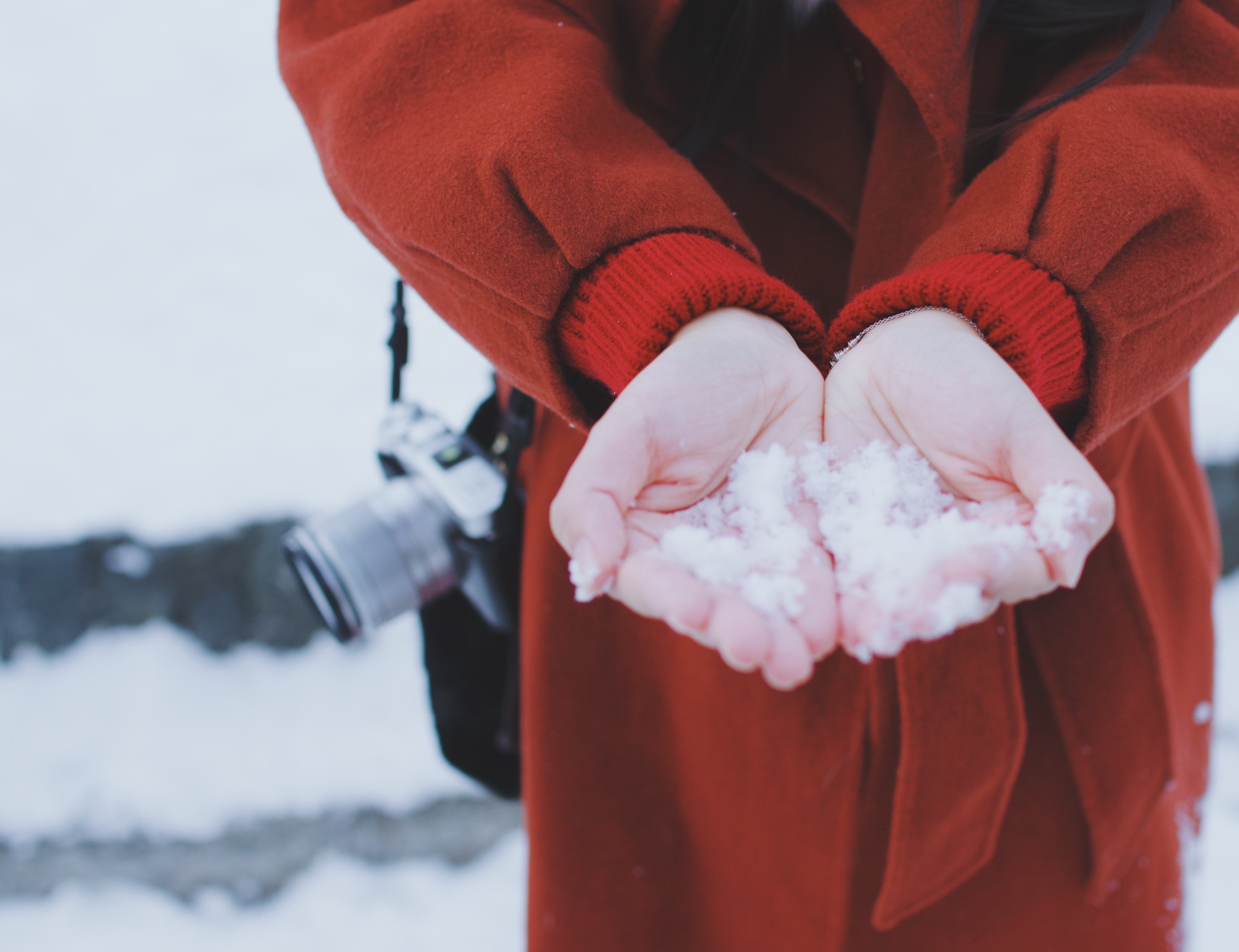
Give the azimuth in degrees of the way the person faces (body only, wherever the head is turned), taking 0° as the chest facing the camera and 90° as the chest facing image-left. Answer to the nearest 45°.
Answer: approximately 0°
